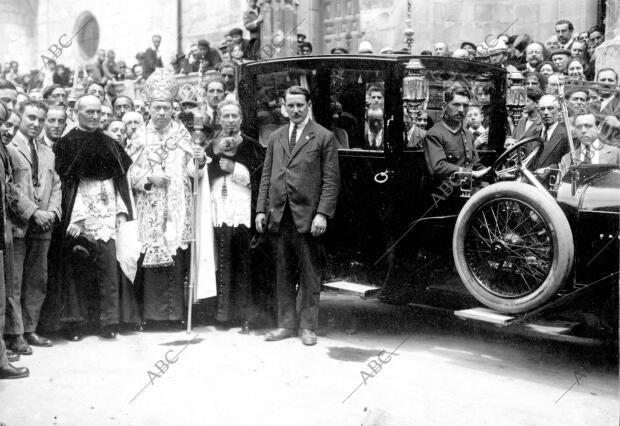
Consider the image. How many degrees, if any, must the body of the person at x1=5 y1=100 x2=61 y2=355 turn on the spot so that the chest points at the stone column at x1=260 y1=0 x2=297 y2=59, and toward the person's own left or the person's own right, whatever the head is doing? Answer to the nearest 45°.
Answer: approximately 90° to the person's own left

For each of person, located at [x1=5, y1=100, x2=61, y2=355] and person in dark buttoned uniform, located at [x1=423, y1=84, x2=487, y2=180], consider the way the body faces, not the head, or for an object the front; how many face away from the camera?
0

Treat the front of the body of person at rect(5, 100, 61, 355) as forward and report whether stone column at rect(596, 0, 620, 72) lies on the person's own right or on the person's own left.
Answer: on the person's own left

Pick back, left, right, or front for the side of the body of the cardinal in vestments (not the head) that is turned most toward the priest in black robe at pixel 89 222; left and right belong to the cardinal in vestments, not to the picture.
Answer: right

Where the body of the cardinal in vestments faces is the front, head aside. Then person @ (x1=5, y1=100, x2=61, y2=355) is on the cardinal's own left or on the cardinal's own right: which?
on the cardinal's own right

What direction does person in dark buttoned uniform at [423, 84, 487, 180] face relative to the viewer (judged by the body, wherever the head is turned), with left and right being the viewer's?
facing the viewer and to the right of the viewer

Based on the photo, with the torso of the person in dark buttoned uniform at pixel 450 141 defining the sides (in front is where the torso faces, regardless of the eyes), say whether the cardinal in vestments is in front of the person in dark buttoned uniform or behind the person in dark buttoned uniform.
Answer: behind

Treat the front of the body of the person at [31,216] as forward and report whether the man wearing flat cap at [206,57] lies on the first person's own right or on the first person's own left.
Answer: on the first person's own left

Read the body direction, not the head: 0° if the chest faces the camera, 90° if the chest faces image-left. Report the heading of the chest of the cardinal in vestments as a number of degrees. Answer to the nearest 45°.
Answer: approximately 0°

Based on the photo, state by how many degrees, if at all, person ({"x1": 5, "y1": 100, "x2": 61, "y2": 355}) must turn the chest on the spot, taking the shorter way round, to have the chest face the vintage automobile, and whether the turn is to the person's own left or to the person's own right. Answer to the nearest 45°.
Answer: approximately 45° to the person's own left

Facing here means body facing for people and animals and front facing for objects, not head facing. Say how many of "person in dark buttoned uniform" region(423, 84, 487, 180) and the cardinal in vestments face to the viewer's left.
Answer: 0
